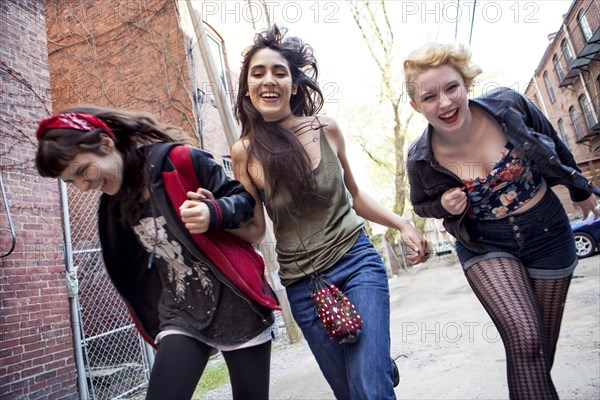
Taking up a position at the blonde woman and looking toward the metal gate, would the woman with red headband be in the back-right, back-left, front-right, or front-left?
front-left

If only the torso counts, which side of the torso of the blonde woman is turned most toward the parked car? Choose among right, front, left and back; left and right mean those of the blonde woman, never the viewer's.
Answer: back

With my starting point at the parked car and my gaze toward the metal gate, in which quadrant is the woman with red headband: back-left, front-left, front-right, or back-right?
front-left

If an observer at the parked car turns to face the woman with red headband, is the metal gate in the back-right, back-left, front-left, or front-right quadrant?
front-right

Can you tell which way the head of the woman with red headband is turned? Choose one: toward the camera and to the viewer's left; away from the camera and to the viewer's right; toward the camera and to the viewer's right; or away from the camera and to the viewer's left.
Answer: toward the camera and to the viewer's left

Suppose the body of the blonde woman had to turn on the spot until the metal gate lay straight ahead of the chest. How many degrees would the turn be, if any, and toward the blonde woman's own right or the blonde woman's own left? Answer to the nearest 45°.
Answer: approximately 90° to the blonde woman's own right

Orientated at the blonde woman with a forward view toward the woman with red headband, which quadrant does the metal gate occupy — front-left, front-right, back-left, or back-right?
front-right

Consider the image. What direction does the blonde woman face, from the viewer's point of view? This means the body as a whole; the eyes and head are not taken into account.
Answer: toward the camera

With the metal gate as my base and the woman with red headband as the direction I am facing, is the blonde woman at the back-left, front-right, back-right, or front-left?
front-left

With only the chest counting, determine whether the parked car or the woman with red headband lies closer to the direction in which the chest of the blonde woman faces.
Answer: the woman with red headband
